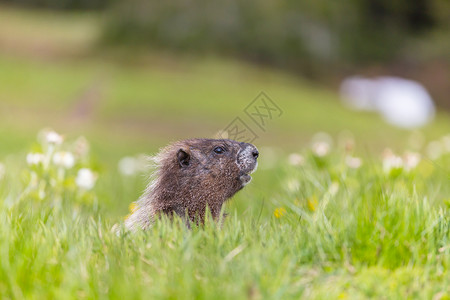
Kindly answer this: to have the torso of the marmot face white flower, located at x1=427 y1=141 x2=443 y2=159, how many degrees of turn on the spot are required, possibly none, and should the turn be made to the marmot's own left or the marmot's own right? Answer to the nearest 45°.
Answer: approximately 45° to the marmot's own left

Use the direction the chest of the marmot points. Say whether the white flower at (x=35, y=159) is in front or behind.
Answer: behind

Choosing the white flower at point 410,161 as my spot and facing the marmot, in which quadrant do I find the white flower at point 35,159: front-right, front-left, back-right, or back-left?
front-right

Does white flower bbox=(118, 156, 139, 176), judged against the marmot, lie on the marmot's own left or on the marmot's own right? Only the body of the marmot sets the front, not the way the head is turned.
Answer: on the marmot's own left

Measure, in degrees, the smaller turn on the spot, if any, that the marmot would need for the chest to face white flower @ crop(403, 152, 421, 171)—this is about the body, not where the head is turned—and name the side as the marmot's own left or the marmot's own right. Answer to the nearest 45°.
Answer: approximately 45° to the marmot's own left

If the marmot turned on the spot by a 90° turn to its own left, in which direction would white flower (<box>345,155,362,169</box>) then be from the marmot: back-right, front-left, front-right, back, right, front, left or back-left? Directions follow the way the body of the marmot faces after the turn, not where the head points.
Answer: front-right

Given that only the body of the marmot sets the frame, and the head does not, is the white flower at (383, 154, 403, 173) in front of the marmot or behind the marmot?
in front

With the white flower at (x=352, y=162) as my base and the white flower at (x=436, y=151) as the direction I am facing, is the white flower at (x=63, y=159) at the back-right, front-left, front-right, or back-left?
back-left

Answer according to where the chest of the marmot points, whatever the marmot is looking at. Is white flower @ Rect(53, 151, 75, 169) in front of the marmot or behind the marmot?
behind

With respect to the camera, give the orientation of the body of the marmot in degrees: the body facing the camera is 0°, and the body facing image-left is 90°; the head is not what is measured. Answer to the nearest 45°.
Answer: approximately 270°

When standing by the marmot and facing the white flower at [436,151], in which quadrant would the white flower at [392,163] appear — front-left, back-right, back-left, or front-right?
front-right
